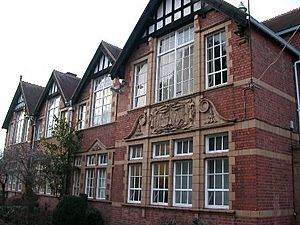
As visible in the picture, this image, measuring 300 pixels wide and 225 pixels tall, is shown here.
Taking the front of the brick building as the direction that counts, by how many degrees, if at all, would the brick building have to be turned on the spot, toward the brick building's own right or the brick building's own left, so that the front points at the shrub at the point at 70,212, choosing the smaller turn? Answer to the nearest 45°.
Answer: approximately 90° to the brick building's own right

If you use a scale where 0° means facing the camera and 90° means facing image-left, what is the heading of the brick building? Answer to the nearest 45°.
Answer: approximately 45°
